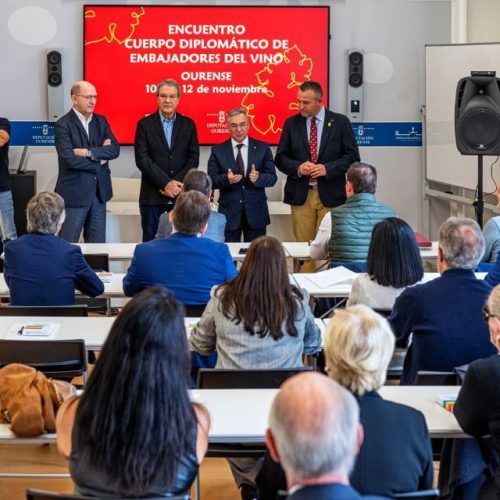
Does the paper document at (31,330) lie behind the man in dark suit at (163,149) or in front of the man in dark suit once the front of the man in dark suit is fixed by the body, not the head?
in front

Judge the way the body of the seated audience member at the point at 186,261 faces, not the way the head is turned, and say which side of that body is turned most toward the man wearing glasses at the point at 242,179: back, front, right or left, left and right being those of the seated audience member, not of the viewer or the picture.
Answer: front

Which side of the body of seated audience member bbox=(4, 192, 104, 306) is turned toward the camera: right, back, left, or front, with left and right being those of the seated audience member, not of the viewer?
back

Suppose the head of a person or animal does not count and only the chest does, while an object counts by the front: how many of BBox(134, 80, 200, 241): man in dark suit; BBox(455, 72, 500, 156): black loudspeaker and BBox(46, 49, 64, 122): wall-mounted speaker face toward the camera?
3

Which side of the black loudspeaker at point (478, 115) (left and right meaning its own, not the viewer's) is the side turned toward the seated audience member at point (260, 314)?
front

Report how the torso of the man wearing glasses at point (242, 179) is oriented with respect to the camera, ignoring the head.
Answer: toward the camera

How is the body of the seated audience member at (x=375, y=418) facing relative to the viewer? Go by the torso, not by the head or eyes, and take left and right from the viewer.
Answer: facing away from the viewer and to the left of the viewer

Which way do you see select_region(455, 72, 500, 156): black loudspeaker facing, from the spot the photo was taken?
facing the viewer

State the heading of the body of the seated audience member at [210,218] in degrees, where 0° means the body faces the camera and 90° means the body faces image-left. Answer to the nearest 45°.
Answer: approximately 180°

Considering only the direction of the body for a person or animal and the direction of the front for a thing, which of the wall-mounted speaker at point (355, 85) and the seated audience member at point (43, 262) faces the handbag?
the wall-mounted speaker

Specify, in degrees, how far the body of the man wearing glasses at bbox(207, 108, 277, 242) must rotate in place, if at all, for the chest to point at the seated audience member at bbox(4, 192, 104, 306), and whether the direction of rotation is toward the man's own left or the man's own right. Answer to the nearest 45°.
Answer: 0° — they already face them

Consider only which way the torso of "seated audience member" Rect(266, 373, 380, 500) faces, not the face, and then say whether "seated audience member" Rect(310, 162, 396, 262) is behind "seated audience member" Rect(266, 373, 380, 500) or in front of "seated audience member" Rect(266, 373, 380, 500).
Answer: in front

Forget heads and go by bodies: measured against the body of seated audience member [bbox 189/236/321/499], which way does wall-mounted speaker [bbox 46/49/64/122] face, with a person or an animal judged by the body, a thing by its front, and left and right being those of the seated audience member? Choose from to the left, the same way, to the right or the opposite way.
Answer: the opposite way

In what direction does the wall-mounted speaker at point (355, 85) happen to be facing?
toward the camera

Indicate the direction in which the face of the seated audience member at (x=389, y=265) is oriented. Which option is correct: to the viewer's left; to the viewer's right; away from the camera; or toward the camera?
away from the camera

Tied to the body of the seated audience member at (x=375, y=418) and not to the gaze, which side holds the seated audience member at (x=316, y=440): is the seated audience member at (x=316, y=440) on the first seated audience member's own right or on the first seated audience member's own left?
on the first seated audience member's own left

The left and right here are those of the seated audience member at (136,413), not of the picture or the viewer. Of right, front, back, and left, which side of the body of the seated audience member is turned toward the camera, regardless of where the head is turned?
back

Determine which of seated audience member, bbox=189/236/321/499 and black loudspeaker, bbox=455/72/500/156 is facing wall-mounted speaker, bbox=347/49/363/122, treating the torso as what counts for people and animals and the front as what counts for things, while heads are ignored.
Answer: the seated audience member

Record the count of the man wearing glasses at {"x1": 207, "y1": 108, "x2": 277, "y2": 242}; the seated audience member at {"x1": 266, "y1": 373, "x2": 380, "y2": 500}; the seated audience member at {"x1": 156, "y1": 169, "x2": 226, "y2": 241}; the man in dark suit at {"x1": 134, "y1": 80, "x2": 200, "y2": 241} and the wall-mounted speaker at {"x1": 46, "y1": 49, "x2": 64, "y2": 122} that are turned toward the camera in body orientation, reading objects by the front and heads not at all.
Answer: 3

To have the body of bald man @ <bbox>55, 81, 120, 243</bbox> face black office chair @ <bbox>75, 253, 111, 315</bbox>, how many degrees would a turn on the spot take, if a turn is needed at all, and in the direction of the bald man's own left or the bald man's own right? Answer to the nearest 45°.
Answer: approximately 45° to the bald man's own right
